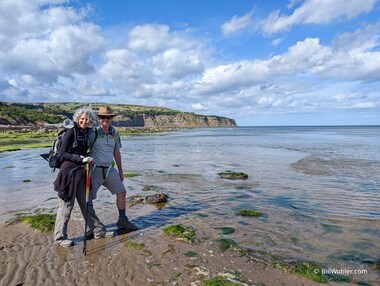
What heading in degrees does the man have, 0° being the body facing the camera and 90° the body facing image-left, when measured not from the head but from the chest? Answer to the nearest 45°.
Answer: approximately 0°

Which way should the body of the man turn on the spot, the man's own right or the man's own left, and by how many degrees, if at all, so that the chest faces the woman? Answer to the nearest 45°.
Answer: approximately 45° to the man's own right

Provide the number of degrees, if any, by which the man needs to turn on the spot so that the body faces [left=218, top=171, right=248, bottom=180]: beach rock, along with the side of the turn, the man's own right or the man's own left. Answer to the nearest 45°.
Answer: approximately 135° to the man's own left
